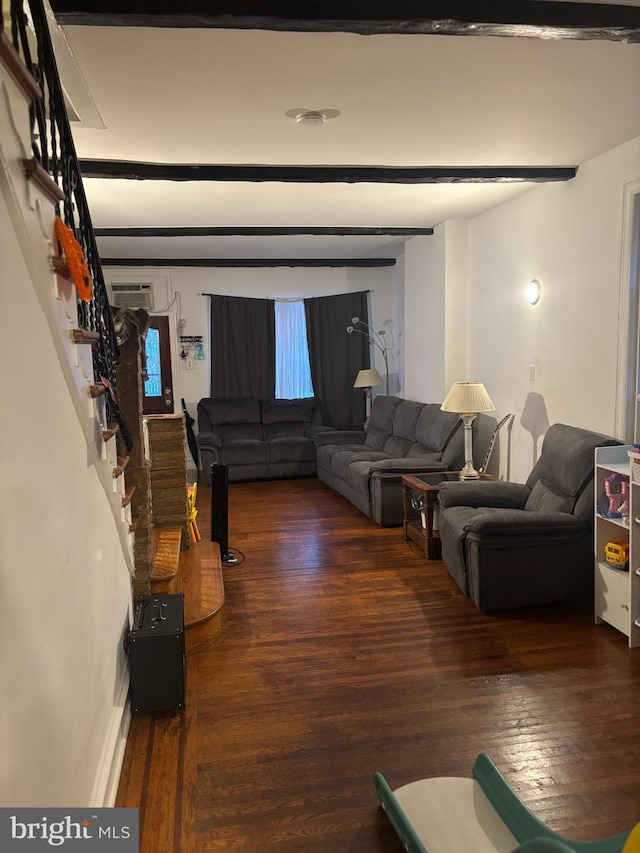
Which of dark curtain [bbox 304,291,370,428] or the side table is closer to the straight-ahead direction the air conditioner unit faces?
the side table

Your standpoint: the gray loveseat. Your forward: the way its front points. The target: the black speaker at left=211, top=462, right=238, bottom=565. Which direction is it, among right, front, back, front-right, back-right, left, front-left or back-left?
front

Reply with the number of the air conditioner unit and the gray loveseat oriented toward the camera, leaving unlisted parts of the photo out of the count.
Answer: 2

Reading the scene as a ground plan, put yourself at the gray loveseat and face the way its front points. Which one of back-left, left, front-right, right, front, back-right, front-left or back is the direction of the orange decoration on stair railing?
front

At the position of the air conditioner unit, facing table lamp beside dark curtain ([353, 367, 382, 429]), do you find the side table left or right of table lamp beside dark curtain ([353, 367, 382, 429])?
right

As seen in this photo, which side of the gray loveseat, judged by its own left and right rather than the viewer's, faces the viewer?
front

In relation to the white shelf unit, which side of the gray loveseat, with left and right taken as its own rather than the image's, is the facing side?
front

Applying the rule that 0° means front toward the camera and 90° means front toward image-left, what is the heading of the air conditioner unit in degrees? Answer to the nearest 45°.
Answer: approximately 0°

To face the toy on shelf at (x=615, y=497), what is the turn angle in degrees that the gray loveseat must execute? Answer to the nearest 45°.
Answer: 0° — it already faces it

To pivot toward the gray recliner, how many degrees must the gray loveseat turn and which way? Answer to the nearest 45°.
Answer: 0° — it already faces it

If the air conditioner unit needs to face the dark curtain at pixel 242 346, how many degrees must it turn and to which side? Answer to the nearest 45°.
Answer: approximately 90° to its left

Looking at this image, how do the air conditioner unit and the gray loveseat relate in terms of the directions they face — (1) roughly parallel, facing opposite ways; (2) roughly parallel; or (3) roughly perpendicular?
roughly parallel

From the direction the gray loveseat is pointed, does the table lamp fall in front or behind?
in front

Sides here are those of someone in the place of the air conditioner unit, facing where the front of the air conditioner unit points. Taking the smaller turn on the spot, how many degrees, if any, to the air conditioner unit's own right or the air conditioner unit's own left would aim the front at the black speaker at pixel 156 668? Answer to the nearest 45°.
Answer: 0° — it already faces it

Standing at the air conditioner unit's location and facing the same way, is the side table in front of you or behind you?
in front

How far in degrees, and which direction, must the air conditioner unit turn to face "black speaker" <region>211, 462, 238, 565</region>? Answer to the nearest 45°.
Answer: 0° — it already faces it
